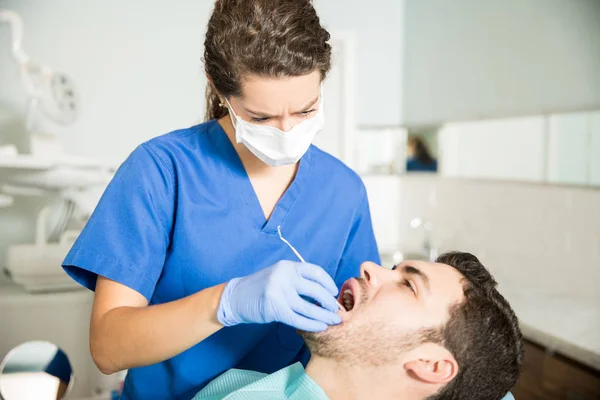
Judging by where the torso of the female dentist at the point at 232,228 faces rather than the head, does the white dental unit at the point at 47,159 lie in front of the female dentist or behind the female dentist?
behind

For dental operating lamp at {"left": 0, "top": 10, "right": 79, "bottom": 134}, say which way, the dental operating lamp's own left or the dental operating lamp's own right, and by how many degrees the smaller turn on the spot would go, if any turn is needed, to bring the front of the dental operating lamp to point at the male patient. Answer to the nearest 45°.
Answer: approximately 45° to the dental operating lamp's own right

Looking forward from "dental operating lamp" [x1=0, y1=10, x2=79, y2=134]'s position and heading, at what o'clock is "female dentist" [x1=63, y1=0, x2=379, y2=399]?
The female dentist is roughly at 1 o'clock from the dental operating lamp.

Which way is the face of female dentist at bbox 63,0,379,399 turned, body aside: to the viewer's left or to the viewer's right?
to the viewer's right

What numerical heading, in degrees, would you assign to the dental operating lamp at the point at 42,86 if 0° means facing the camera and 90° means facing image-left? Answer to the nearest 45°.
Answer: approximately 315°
